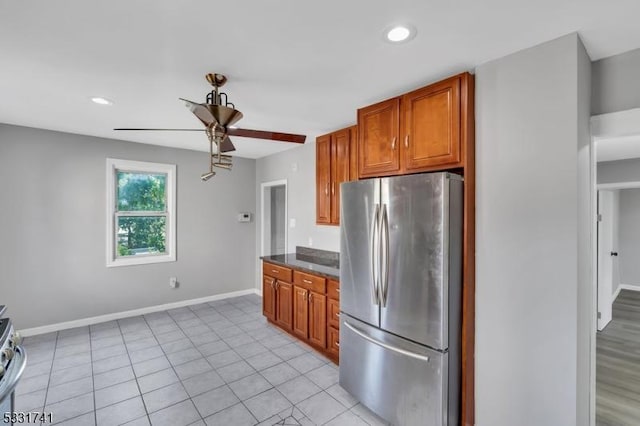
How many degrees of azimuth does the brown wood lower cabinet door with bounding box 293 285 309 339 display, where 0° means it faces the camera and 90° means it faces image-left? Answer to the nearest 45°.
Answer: approximately 45°

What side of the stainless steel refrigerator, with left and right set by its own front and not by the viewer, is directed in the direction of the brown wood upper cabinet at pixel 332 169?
right

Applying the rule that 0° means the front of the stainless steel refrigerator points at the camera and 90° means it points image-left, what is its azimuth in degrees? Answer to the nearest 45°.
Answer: approximately 45°

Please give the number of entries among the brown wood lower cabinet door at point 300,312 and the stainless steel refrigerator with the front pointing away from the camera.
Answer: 0

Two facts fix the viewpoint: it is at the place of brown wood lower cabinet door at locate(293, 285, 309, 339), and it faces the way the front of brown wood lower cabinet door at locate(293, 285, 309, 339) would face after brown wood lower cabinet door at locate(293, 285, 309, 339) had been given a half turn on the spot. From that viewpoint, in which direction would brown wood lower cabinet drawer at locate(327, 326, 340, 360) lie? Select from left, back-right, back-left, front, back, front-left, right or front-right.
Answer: right

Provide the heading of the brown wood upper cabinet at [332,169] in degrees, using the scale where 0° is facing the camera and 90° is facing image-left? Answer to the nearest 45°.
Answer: approximately 45°

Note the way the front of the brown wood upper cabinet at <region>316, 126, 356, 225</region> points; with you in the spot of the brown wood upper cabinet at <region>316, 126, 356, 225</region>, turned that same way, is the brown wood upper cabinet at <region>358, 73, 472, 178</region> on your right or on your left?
on your left
